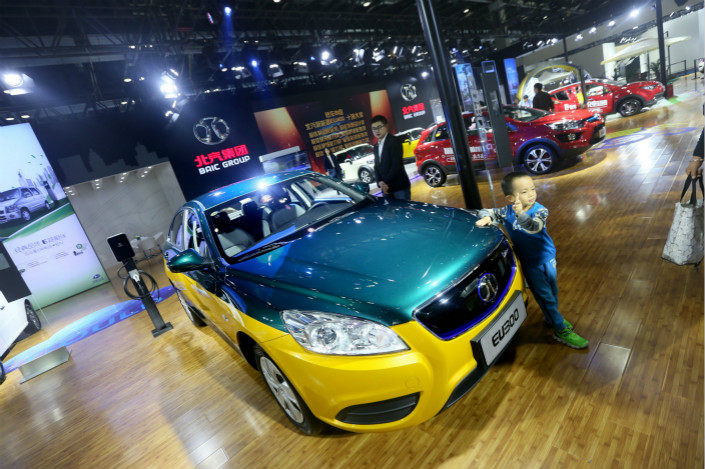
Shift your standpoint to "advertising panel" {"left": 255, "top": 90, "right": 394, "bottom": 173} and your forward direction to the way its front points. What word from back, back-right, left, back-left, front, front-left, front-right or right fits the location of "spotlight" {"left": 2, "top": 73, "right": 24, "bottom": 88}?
front-right

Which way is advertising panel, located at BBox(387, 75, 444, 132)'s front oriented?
toward the camera

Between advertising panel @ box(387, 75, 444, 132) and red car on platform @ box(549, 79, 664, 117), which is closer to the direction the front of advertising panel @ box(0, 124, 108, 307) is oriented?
the red car on platform

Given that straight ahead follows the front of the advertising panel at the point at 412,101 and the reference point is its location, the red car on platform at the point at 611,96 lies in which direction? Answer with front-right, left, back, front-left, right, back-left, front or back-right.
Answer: front-left

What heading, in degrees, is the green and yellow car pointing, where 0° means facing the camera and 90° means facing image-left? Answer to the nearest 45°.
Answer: approximately 315°

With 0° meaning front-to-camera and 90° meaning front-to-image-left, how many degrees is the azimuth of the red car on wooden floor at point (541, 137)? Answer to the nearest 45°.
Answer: approximately 315°

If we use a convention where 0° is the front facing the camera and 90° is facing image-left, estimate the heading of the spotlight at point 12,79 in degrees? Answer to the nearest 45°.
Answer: approximately 0°

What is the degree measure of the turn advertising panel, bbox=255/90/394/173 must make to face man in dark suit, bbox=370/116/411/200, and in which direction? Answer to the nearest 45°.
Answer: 0° — it already faces them

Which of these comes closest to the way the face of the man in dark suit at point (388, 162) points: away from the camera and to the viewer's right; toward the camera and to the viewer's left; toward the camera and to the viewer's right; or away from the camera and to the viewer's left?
toward the camera and to the viewer's left

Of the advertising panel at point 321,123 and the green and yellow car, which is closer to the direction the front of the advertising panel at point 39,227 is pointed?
the green and yellow car

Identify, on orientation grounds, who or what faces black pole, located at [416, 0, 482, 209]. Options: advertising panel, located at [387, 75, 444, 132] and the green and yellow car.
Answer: the advertising panel

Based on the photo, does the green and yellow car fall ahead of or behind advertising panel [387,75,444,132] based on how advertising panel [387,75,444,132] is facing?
ahead

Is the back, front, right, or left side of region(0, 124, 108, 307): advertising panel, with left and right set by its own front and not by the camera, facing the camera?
front

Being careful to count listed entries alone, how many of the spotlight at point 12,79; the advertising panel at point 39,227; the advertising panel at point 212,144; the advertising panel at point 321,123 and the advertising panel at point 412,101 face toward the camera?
5

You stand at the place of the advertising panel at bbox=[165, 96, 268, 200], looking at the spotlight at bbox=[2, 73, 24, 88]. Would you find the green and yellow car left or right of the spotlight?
left

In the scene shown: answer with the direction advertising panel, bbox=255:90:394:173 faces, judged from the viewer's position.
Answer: facing the viewer

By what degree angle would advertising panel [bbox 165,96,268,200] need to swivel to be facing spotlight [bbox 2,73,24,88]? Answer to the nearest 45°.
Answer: approximately 45° to its right
